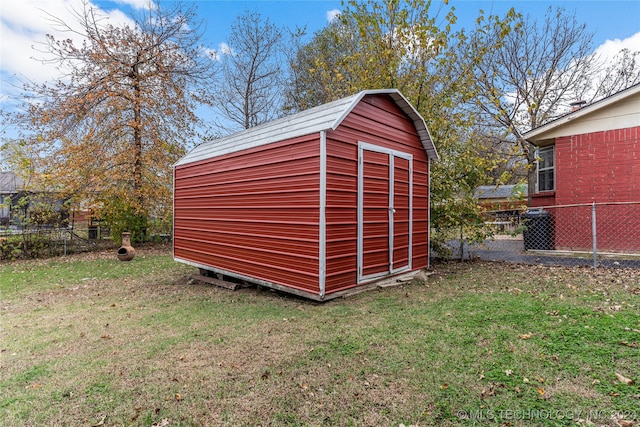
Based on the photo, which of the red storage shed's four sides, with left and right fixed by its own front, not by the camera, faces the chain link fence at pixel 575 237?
left

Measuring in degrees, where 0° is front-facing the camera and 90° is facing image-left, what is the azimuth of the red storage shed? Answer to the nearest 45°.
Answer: approximately 315°

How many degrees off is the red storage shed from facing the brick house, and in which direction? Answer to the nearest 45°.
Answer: approximately 45° to its left

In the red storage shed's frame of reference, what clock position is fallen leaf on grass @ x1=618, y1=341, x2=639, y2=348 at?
The fallen leaf on grass is roughly at 12 o'clock from the red storage shed.

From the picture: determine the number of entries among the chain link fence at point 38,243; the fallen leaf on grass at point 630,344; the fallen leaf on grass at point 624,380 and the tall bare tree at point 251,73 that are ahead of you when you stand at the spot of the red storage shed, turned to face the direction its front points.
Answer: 2

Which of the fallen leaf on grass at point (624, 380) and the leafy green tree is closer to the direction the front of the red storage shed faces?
the fallen leaf on grass

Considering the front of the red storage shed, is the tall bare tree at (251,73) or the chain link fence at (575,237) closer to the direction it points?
the chain link fence

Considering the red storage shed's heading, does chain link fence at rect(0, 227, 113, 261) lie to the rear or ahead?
to the rear

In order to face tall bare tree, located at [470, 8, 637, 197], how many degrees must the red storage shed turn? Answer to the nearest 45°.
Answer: approximately 90° to its left

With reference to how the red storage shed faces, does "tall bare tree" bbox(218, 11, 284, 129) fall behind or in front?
behind
